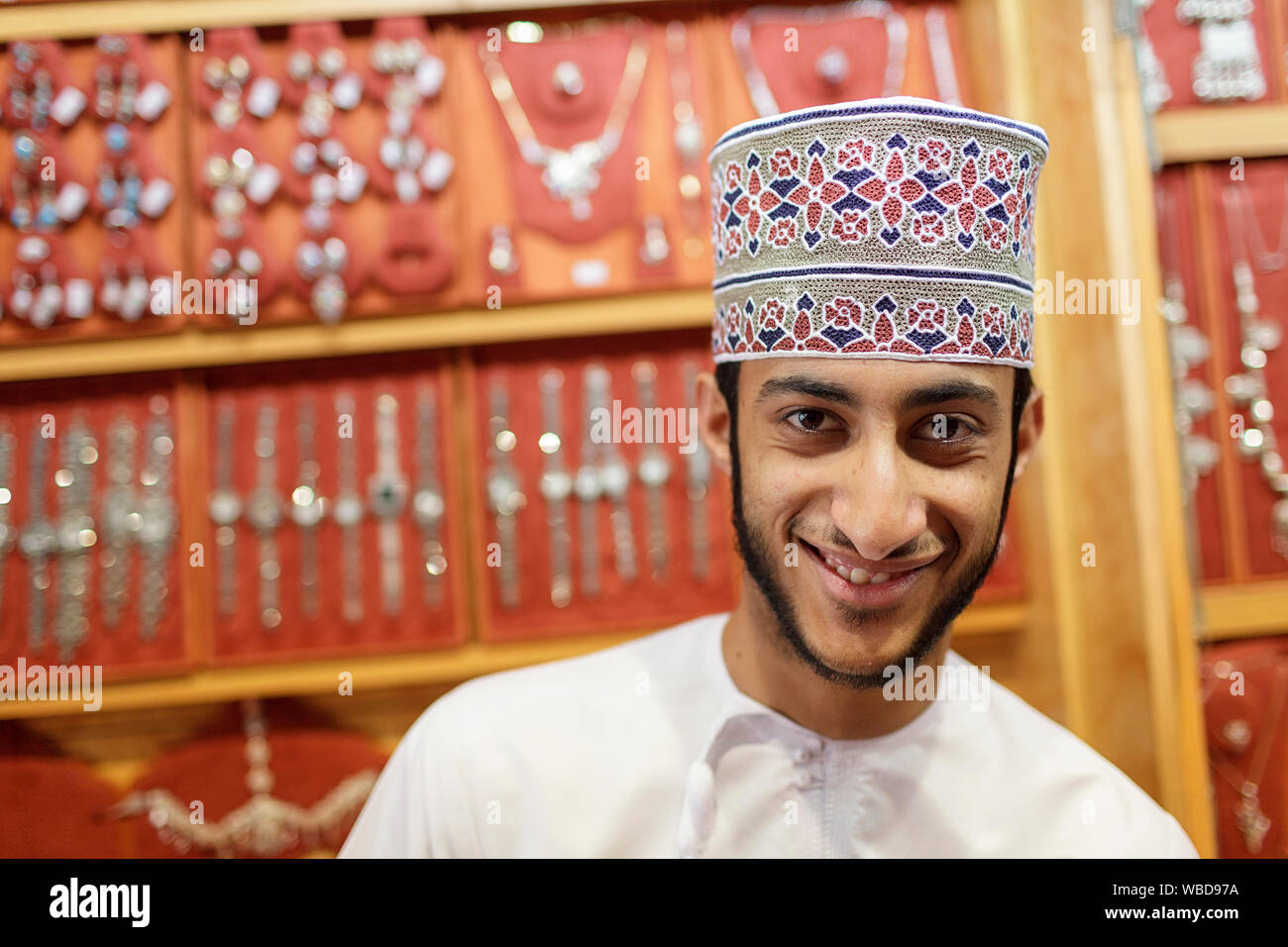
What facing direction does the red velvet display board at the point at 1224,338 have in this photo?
toward the camera

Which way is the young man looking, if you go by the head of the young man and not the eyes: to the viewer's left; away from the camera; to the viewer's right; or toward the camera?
toward the camera

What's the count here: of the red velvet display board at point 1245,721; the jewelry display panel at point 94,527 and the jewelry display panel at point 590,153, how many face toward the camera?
3

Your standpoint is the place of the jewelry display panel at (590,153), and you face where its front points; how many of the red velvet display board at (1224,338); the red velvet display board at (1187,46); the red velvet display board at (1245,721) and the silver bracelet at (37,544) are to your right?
1

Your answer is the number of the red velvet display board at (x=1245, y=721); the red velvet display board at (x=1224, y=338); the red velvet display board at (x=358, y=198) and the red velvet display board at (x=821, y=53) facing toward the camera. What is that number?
4

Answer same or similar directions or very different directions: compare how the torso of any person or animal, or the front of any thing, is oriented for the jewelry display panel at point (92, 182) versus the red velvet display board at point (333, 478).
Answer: same or similar directions

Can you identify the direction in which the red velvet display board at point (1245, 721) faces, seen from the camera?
facing the viewer

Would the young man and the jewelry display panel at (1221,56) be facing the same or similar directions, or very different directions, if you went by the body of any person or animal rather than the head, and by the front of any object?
same or similar directions

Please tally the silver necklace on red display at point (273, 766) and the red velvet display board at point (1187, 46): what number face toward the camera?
2

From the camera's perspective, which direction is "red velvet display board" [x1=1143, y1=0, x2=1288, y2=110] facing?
toward the camera
